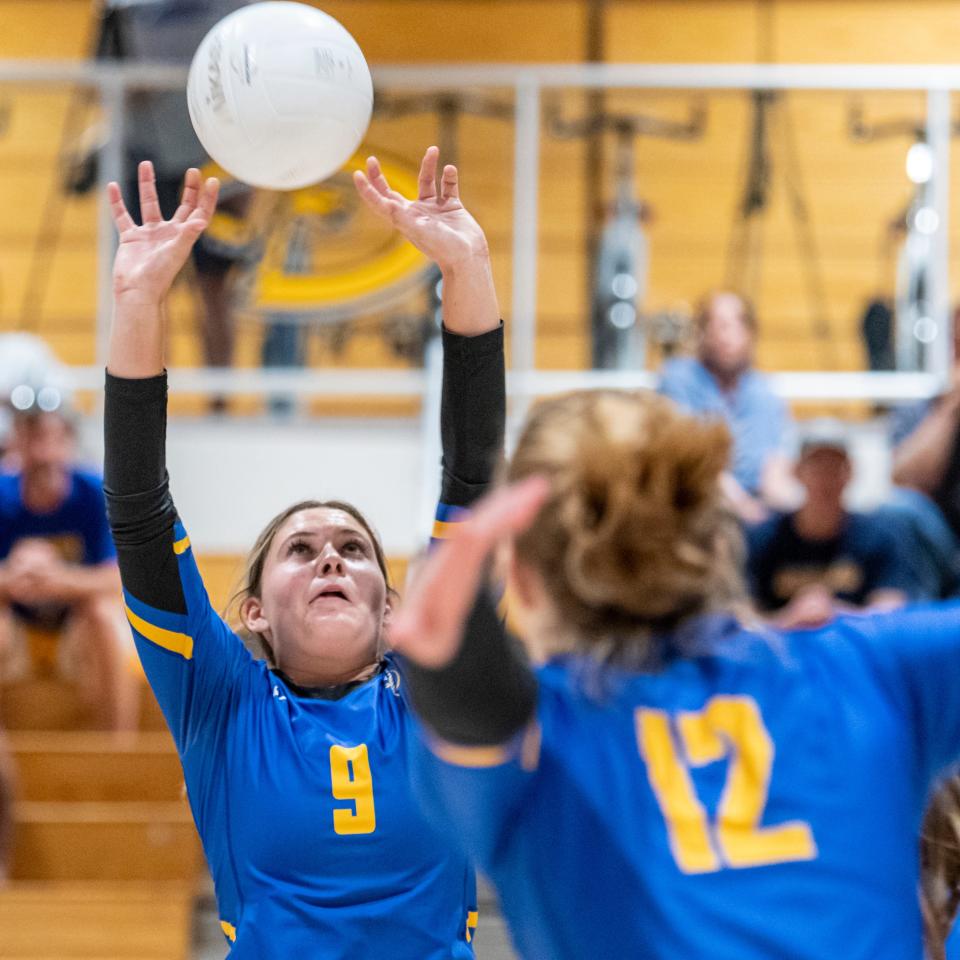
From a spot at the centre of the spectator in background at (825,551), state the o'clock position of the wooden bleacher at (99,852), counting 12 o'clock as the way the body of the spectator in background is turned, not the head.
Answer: The wooden bleacher is roughly at 2 o'clock from the spectator in background.

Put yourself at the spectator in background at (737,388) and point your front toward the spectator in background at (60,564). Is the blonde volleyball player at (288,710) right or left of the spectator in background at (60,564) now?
left

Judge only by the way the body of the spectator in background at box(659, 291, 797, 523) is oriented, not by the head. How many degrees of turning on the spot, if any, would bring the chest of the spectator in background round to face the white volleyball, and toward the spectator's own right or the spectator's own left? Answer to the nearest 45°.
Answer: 0° — they already face it

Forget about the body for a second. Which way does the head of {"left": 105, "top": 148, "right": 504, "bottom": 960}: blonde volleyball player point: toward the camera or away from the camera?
toward the camera

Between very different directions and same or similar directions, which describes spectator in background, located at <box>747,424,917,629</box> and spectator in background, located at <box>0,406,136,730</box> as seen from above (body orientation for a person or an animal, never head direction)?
same or similar directions

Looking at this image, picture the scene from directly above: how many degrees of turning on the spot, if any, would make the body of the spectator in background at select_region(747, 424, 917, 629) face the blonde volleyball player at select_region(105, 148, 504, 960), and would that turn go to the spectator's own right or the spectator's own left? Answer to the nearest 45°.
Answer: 0° — they already face them

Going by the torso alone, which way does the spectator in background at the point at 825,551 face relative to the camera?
toward the camera

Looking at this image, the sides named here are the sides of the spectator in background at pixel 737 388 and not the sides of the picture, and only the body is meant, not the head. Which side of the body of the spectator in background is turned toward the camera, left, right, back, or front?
front

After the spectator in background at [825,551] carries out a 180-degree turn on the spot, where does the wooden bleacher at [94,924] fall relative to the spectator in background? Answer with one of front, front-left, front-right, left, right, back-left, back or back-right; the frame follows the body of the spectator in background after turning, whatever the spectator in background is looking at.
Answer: back-left

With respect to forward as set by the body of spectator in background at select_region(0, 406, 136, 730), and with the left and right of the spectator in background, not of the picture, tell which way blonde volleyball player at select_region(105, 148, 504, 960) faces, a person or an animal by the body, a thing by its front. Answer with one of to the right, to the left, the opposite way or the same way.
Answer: the same way

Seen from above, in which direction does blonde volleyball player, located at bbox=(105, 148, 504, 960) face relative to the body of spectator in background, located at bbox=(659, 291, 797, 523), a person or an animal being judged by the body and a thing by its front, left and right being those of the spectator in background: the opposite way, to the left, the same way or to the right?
the same way

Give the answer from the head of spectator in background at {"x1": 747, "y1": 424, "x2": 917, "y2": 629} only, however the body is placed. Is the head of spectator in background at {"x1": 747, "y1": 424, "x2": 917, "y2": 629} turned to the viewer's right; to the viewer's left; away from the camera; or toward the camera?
toward the camera

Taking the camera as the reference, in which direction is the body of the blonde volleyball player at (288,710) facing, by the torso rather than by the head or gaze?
toward the camera

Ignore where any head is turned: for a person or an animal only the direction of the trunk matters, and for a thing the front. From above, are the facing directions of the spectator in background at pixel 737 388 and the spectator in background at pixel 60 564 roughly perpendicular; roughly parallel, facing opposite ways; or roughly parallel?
roughly parallel
